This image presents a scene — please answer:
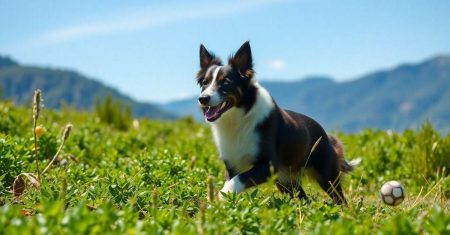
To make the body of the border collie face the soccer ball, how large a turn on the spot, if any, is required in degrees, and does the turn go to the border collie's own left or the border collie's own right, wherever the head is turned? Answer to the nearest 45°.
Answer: approximately 90° to the border collie's own left

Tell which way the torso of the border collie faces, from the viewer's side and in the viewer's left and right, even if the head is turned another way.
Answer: facing the viewer and to the left of the viewer
